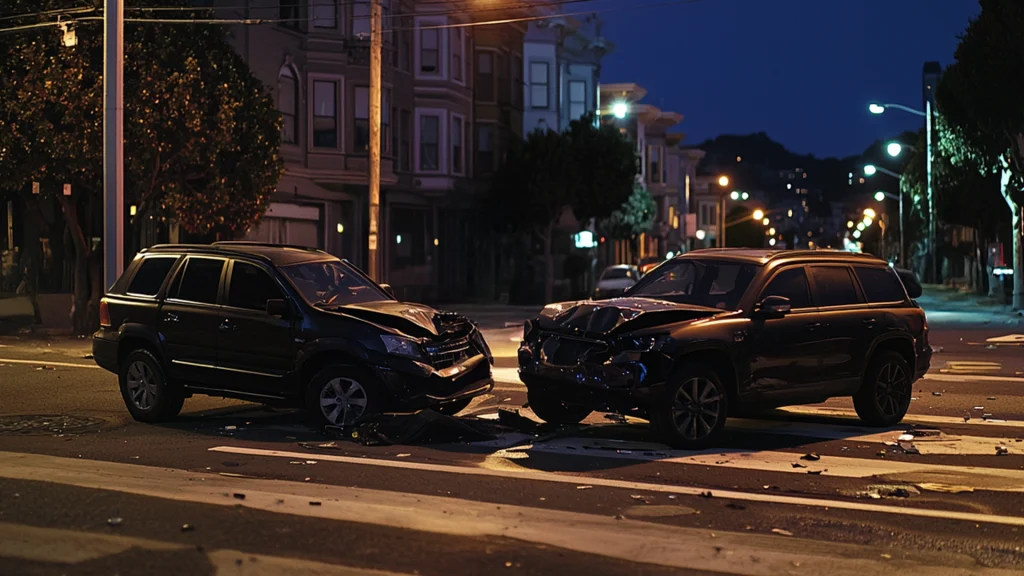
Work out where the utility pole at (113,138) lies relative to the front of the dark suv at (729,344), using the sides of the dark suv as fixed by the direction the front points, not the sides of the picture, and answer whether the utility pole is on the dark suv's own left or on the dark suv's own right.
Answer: on the dark suv's own right

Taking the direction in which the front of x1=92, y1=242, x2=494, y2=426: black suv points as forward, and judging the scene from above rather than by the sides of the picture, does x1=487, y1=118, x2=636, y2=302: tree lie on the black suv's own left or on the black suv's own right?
on the black suv's own left

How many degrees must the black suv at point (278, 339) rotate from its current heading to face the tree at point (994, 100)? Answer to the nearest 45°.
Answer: approximately 90° to its left

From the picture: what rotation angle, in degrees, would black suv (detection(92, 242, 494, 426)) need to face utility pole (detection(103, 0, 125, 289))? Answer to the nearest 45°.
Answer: approximately 135° to its left

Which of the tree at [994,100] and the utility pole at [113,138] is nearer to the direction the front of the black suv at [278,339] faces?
the tree

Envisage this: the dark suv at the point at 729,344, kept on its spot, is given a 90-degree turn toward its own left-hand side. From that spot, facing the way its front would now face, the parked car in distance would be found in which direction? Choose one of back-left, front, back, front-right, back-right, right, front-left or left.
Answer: back-left

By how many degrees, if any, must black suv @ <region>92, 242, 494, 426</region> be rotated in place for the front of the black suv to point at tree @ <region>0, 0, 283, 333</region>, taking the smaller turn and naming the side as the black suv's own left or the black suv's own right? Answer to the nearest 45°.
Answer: approximately 135° to the black suv's own left

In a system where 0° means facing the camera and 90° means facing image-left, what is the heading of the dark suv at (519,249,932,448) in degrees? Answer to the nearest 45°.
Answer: approximately 45°

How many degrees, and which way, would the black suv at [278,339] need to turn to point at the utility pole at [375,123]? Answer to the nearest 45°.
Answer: approximately 135° to its left

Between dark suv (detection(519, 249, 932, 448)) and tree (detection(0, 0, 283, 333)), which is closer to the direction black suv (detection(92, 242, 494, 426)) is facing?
the dark suv
